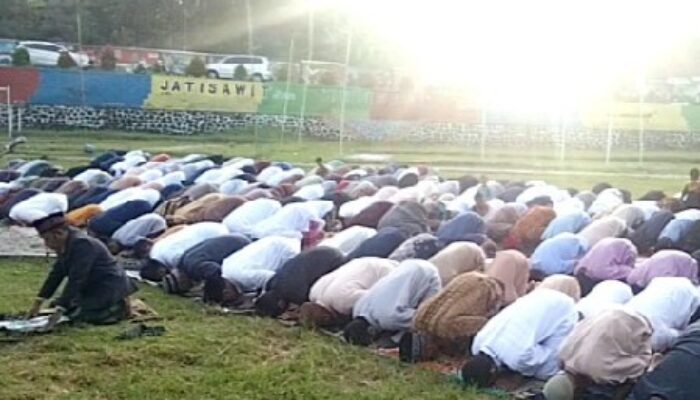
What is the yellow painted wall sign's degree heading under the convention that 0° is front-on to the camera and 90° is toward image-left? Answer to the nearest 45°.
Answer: approximately 0°

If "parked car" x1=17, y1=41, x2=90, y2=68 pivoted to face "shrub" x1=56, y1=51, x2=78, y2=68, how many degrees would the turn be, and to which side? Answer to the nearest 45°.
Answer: approximately 90° to its right

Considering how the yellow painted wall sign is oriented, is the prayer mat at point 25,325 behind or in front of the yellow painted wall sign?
in front

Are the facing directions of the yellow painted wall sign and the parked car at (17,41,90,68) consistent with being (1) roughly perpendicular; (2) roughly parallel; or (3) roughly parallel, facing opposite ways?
roughly perpendicular

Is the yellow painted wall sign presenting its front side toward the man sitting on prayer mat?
yes

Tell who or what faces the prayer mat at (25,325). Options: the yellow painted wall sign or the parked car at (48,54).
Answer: the yellow painted wall sign
